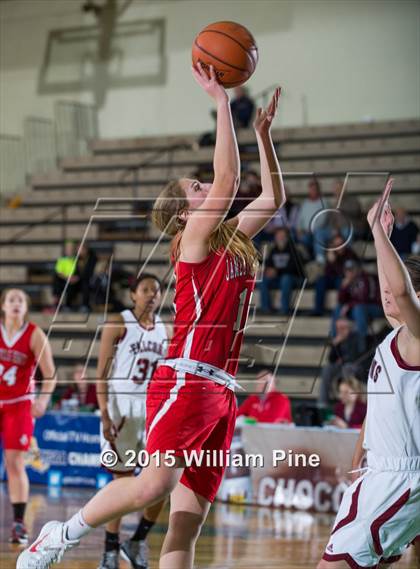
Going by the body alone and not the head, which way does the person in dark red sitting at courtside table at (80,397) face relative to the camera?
toward the camera

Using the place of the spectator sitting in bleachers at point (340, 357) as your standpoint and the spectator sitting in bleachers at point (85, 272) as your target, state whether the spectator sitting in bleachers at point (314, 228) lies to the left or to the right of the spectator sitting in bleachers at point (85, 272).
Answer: right

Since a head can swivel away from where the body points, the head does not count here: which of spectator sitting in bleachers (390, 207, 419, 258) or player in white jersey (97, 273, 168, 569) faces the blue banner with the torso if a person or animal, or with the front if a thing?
the spectator sitting in bleachers

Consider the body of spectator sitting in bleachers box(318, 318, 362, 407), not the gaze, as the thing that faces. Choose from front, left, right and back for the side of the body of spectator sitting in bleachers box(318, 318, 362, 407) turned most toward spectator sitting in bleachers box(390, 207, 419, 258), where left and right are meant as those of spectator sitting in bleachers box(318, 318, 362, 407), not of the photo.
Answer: back

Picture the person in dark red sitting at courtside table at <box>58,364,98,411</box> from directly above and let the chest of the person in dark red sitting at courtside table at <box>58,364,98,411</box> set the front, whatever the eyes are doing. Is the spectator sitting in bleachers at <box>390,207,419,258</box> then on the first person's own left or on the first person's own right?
on the first person's own left

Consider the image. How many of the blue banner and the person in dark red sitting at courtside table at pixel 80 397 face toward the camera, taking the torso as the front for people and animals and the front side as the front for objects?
2

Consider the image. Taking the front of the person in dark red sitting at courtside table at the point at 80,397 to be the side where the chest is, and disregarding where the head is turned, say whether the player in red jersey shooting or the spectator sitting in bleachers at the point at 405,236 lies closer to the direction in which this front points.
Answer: the player in red jersey shooting

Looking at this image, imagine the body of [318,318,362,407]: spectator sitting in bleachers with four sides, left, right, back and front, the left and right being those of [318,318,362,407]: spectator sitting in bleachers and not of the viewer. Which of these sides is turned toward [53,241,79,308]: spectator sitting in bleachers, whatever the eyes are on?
right

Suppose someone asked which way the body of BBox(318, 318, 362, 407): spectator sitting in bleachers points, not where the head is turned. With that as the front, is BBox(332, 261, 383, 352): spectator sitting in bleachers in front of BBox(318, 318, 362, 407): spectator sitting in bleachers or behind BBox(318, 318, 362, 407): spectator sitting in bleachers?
behind

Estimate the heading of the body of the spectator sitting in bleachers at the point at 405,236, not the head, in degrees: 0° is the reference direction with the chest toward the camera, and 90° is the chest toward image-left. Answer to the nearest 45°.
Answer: approximately 45°

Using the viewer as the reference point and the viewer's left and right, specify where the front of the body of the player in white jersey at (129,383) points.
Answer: facing the viewer and to the right of the viewer

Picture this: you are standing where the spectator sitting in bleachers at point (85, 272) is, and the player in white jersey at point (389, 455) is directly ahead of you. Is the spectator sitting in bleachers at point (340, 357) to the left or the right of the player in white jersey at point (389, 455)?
left

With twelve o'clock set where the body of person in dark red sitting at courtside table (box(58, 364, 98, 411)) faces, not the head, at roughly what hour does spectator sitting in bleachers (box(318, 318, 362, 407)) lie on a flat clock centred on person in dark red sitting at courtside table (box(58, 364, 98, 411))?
spectator sitting in bleachers (box(318, 318, 362, 407)) is roughly at 9 o'clock from person in dark red sitting at courtside table (box(58, 364, 98, 411)).

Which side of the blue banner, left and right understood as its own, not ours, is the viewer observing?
front

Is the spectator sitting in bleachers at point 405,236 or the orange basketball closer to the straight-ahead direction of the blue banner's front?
the orange basketball

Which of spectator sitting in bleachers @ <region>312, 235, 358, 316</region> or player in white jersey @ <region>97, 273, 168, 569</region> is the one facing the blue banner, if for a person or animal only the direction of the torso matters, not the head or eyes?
the spectator sitting in bleachers

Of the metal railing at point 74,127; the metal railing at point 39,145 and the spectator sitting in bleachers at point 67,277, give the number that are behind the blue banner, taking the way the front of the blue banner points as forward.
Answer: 3
